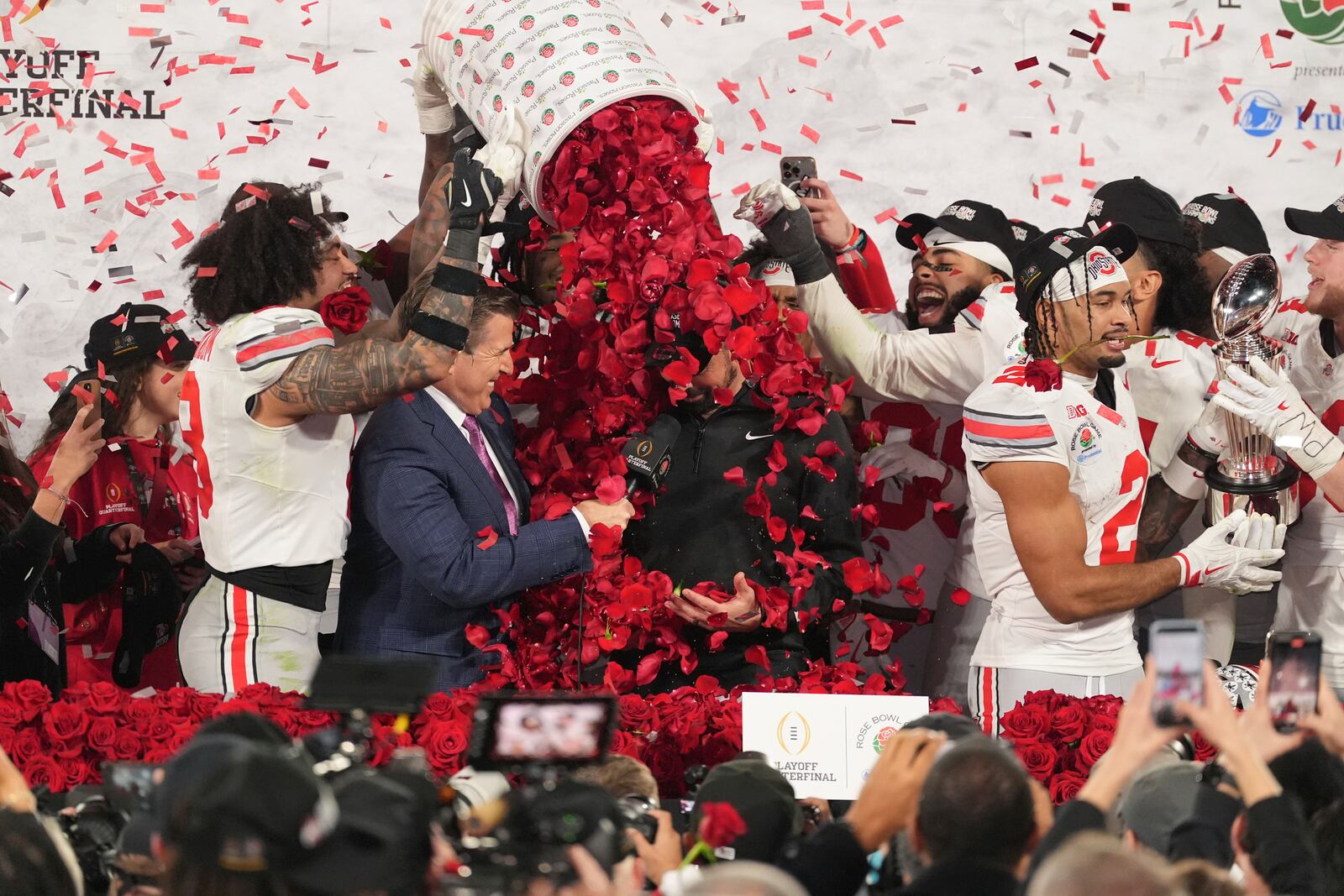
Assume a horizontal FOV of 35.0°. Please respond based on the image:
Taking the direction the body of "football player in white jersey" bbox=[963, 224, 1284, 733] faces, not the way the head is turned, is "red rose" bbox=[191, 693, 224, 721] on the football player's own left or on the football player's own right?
on the football player's own right

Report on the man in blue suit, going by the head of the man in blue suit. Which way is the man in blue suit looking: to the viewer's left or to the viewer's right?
to the viewer's right

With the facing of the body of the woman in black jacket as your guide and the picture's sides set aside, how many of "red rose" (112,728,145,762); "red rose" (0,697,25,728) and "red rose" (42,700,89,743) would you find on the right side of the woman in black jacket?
3

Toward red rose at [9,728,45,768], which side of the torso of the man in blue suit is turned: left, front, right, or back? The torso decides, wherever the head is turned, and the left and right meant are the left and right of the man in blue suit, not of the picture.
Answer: right

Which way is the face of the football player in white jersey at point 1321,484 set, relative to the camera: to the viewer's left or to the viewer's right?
to the viewer's left

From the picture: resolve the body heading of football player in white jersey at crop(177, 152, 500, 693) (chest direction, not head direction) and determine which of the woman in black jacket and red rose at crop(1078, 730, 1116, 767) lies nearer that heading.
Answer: the red rose

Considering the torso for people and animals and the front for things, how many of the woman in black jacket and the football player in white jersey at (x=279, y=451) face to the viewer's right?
2

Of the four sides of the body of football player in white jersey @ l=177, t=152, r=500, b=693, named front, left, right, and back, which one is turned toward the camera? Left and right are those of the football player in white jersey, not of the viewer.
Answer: right

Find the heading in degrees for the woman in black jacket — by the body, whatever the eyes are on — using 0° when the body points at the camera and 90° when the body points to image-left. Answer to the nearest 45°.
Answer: approximately 270°

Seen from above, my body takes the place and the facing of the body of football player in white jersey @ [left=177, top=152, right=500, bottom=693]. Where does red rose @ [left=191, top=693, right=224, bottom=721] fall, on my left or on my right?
on my right
